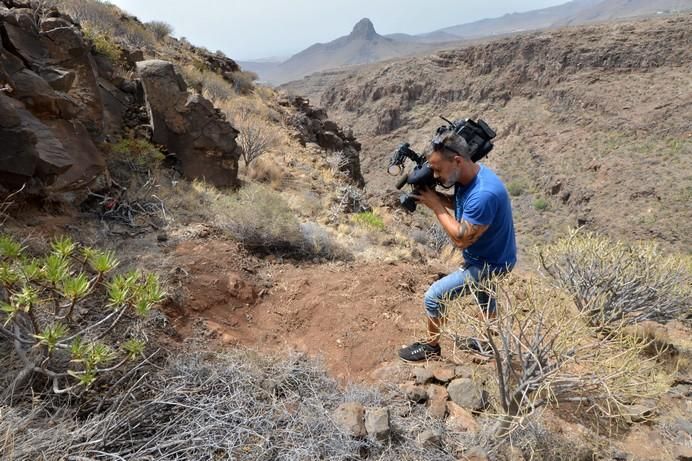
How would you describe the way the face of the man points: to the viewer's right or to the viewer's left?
to the viewer's left

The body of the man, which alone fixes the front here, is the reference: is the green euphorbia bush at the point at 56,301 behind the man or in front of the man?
in front

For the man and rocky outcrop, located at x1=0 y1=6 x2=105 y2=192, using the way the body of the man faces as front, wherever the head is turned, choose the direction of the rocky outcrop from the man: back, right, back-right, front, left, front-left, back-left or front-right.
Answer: front

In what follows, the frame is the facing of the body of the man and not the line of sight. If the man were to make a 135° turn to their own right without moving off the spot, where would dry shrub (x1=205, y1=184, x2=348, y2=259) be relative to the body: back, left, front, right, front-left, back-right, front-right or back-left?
left

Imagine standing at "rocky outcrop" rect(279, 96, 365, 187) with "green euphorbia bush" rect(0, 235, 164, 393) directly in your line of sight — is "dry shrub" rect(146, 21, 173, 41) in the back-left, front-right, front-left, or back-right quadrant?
back-right

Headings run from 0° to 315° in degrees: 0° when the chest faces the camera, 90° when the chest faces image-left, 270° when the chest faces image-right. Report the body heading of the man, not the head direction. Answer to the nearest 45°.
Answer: approximately 90°

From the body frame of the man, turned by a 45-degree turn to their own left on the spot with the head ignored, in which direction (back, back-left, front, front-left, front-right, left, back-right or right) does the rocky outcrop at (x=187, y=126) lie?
right

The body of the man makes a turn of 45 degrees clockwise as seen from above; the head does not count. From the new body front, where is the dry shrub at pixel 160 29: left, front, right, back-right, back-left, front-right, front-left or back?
front

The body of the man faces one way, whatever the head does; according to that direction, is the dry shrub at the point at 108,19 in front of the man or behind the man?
in front
